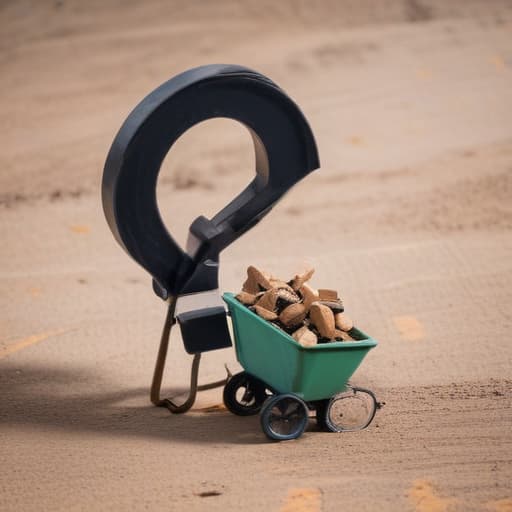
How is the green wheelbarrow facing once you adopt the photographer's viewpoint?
facing the viewer and to the right of the viewer

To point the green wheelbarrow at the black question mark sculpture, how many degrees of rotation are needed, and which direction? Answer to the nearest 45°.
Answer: approximately 180°
